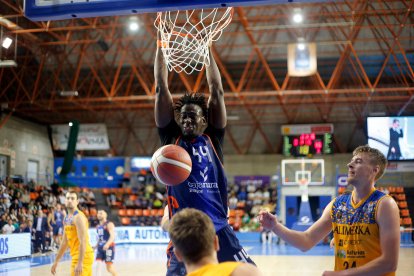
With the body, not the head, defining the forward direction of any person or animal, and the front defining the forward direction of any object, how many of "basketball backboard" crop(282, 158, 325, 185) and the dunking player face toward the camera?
2

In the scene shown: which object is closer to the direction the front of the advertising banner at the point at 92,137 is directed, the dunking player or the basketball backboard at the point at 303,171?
the dunking player

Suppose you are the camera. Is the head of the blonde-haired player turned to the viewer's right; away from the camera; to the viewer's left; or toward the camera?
to the viewer's left

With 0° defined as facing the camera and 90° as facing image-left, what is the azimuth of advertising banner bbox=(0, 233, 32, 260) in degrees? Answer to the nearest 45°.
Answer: approximately 315°

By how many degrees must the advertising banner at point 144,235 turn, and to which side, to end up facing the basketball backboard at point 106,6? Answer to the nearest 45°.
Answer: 0° — it already faces it

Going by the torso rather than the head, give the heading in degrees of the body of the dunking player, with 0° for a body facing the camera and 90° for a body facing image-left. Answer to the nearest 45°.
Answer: approximately 0°
